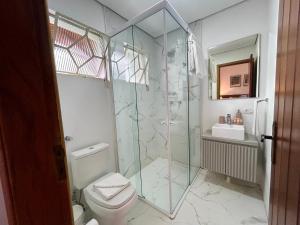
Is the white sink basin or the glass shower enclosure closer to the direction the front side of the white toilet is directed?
the white sink basin

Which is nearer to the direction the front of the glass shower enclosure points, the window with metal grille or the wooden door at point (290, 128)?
the wooden door

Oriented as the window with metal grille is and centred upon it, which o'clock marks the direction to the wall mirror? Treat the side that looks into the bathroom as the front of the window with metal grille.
The wall mirror is roughly at 11 o'clock from the window with metal grille.
